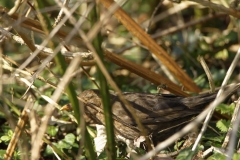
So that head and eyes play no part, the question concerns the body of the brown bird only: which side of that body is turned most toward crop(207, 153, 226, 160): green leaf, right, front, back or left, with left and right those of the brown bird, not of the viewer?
left

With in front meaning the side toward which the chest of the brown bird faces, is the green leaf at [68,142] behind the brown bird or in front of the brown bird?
in front

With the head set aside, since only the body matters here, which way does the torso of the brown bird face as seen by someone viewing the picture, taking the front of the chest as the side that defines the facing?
to the viewer's left

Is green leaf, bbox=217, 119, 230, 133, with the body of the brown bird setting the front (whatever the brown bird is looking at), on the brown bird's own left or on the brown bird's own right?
on the brown bird's own left
